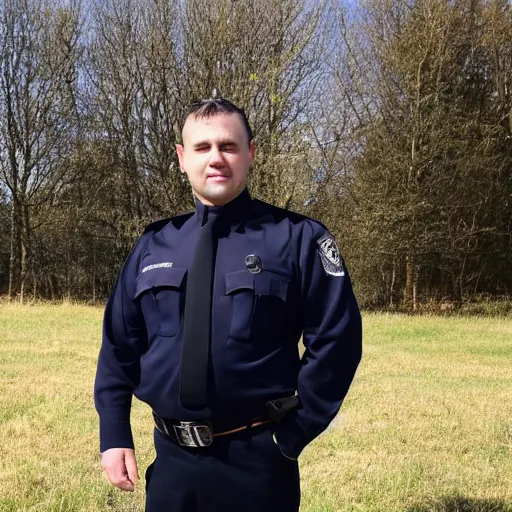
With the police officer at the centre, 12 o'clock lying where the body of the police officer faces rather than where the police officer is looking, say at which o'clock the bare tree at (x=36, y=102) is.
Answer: The bare tree is roughly at 4 o'clock from the police officer.

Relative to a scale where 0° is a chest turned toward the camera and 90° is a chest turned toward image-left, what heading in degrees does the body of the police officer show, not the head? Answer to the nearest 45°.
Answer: approximately 45°
